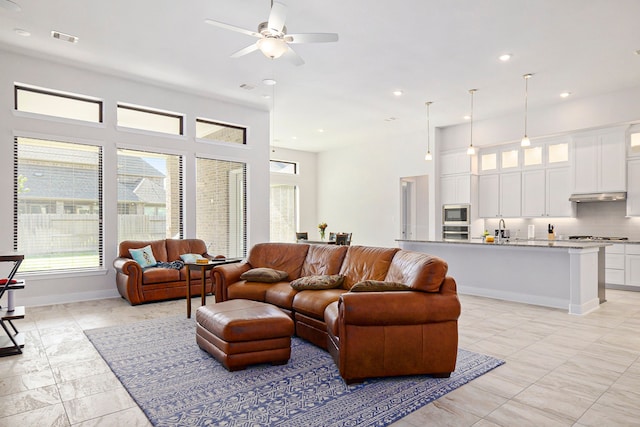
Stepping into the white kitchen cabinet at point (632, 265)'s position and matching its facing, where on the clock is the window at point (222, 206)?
The window is roughly at 2 o'clock from the white kitchen cabinet.

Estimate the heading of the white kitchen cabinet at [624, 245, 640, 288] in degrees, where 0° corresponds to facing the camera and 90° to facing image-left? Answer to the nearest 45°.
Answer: approximately 0°

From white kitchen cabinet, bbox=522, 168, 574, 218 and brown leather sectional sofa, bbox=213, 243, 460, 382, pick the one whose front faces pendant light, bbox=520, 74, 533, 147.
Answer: the white kitchen cabinet

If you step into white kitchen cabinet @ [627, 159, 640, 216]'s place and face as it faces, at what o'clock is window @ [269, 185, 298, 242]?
The window is roughly at 3 o'clock from the white kitchen cabinet.

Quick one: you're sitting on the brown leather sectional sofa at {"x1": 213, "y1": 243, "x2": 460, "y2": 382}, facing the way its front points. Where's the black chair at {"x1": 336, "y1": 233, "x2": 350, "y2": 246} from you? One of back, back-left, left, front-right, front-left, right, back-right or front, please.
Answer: back-right

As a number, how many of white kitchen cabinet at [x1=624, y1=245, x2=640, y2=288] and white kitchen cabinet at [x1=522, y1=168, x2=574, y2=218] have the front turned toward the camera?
2

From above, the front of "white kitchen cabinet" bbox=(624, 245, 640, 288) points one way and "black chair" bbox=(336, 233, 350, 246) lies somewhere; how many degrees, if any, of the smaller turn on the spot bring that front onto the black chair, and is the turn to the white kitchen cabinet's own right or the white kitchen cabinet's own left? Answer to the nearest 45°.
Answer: approximately 90° to the white kitchen cabinet's own right
